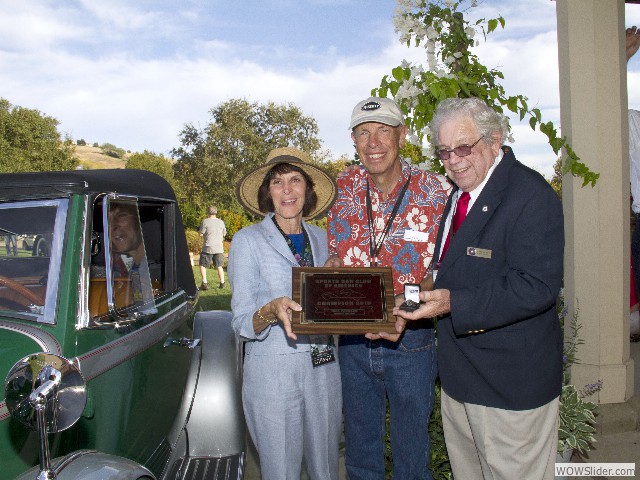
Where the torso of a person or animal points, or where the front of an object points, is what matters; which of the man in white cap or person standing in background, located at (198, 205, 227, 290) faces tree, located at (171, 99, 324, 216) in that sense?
the person standing in background

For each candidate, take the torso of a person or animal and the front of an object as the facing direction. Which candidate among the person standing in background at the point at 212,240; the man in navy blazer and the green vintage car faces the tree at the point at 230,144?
the person standing in background

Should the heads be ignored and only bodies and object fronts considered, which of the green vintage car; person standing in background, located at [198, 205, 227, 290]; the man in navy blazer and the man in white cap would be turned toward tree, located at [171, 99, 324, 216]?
the person standing in background

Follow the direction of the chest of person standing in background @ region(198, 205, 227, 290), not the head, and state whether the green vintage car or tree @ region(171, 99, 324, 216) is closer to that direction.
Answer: the tree

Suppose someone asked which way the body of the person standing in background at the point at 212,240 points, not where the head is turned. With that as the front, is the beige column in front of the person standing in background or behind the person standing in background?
behind

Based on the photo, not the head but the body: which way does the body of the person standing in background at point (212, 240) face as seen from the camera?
away from the camera

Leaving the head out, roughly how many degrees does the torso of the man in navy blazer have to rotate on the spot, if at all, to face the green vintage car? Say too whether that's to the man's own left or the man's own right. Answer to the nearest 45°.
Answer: approximately 45° to the man's own right

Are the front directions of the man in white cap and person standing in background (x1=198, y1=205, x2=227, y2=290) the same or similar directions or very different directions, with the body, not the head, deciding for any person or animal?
very different directions

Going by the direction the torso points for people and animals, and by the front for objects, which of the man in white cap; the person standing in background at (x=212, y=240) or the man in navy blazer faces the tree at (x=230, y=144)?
the person standing in background

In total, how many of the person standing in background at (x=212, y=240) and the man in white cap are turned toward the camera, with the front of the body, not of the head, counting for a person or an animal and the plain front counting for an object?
1

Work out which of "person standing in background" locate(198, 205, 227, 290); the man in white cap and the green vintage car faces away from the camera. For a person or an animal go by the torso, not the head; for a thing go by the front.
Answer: the person standing in background

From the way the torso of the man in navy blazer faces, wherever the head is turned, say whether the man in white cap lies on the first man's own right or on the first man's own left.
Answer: on the first man's own right
